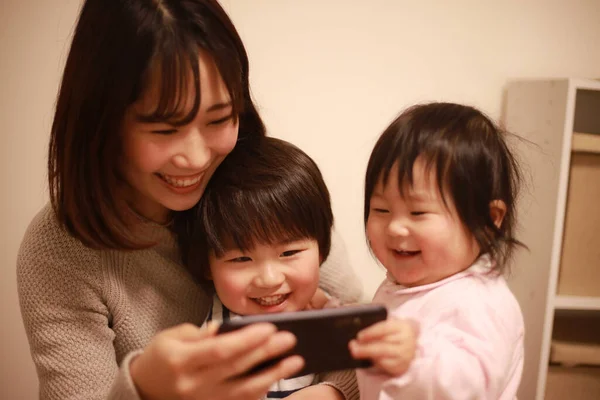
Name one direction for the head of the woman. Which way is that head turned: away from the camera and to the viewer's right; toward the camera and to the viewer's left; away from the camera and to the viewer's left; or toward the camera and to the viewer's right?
toward the camera and to the viewer's right

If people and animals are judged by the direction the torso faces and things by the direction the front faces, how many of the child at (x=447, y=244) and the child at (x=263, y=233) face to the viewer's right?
0

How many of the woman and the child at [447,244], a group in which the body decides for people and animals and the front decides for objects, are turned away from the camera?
0

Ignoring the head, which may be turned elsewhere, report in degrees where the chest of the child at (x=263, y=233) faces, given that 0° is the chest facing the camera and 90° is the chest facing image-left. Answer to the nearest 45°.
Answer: approximately 0°

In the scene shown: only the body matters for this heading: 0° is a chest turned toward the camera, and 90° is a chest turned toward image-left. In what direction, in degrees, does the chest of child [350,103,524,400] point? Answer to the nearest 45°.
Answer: approximately 45°

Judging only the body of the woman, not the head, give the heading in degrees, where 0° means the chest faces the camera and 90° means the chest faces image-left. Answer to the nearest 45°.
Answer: approximately 315°
